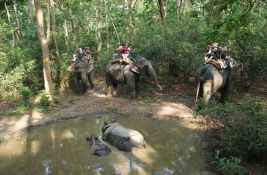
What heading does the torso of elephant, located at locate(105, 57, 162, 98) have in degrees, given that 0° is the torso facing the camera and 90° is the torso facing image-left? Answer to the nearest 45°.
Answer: approximately 270°

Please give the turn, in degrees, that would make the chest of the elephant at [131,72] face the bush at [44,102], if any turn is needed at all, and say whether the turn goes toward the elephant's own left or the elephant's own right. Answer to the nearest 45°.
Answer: approximately 180°
